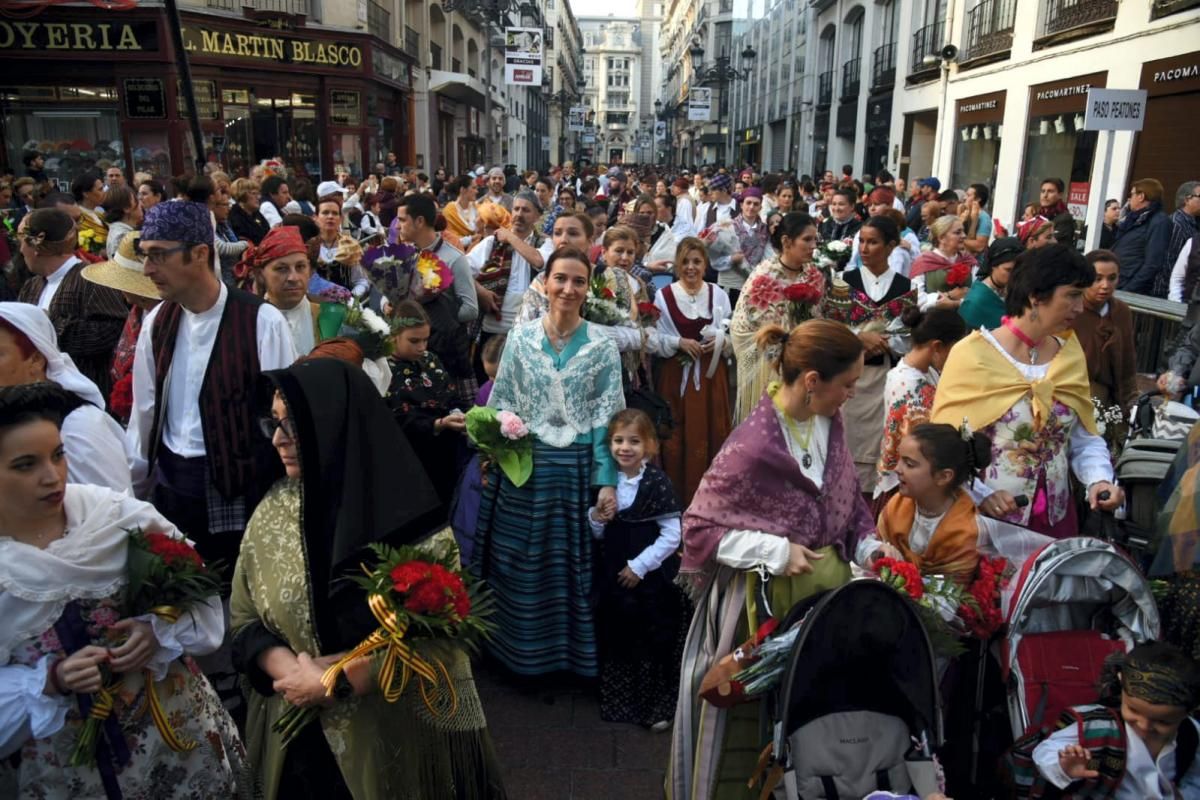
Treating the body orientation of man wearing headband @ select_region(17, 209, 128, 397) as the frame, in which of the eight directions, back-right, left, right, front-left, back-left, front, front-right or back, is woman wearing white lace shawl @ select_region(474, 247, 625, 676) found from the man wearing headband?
left

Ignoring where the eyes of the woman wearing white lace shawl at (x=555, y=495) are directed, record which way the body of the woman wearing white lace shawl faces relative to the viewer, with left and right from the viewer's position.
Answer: facing the viewer

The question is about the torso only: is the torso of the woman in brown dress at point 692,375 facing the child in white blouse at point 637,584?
yes

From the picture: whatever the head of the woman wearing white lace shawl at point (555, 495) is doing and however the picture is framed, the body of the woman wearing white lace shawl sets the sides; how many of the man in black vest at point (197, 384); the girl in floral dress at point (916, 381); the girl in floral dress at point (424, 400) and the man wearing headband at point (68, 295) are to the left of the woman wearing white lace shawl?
1

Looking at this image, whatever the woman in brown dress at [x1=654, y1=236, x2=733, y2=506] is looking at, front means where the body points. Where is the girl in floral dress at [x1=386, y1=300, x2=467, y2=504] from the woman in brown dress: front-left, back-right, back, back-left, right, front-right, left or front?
front-right

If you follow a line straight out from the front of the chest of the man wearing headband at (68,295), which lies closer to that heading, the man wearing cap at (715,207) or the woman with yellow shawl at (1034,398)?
the woman with yellow shawl

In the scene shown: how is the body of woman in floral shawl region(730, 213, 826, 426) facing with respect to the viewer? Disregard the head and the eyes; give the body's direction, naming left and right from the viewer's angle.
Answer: facing the viewer and to the right of the viewer

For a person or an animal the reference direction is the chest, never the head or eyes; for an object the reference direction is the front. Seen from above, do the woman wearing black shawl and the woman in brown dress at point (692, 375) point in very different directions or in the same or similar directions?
same or similar directions

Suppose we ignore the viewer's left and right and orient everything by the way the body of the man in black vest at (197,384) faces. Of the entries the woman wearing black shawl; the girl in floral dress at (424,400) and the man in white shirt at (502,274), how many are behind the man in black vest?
2

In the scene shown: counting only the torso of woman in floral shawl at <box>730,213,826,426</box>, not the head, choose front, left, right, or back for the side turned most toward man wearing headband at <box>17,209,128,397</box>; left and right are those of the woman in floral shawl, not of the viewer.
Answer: right

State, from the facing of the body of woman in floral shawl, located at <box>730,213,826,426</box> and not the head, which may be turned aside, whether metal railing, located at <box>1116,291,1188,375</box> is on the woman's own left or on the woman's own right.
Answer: on the woman's own left
